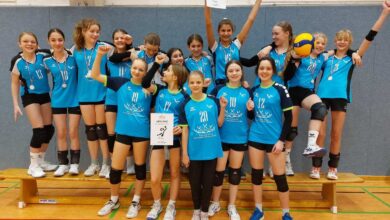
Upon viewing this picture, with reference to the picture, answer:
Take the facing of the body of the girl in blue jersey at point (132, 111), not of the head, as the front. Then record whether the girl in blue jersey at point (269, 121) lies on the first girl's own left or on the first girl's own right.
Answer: on the first girl's own left

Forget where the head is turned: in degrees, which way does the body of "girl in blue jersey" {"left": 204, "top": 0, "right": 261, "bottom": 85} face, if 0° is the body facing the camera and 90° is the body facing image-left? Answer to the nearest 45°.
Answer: approximately 0°

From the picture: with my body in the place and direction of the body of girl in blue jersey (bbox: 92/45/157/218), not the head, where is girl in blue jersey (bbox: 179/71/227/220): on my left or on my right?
on my left

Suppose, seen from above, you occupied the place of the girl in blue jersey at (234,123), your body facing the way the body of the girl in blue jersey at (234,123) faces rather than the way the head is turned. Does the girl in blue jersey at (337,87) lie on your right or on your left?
on your left

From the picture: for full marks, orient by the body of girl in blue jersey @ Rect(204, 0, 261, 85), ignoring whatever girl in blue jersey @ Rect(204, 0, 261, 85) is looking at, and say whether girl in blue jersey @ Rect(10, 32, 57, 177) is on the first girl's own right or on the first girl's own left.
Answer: on the first girl's own right

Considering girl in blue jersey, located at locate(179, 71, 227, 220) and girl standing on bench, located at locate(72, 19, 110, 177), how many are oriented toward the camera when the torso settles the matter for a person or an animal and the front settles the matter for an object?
2
